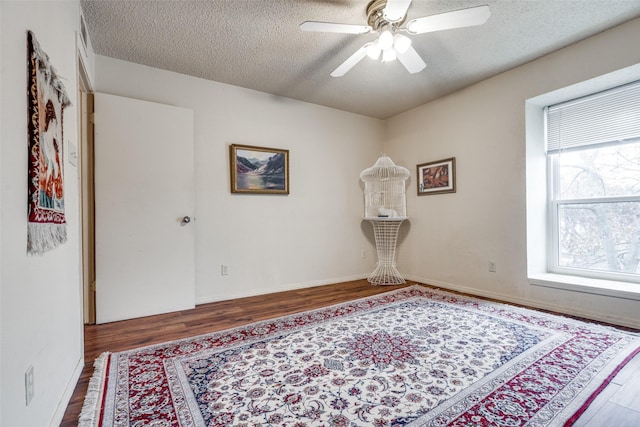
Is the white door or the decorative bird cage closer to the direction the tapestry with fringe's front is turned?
the decorative bird cage

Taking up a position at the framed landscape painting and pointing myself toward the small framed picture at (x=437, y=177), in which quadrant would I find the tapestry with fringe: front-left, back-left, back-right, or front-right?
back-right

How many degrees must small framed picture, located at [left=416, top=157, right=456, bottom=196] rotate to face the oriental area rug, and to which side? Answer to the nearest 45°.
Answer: approximately 45° to its left

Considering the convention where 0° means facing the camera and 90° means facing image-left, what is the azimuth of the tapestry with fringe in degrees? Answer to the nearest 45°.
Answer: approximately 270°

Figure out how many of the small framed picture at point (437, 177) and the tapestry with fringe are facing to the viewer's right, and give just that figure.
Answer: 1

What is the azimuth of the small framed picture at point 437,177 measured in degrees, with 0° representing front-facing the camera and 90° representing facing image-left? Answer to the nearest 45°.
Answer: approximately 45°

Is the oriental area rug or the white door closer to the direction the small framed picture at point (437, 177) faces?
the white door

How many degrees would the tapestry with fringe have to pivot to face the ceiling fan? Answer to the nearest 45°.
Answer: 0° — it already faces it

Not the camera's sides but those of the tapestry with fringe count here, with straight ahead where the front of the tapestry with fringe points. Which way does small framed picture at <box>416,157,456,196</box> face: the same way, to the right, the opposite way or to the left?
the opposite way

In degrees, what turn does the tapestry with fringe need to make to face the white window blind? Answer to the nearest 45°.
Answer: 0° — it already faces it

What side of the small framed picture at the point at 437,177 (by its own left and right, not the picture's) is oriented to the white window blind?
left
